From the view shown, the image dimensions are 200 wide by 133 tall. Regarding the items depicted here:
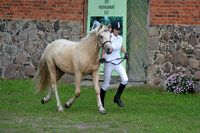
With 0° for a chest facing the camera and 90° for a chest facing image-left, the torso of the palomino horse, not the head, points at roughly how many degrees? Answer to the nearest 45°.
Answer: approximately 315°

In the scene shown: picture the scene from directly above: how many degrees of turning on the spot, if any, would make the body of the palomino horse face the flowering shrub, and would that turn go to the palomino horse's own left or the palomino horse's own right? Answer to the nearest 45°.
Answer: approximately 90° to the palomino horse's own left

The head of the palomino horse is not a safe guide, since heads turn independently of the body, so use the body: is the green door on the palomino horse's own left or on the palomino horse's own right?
on the palomino horse's own left
